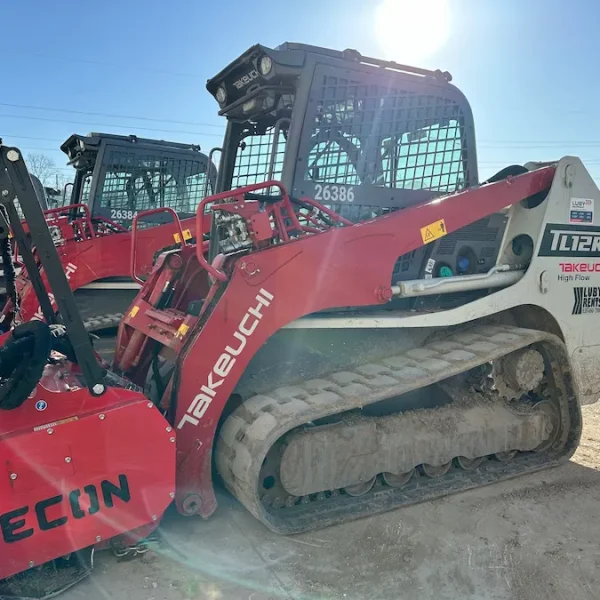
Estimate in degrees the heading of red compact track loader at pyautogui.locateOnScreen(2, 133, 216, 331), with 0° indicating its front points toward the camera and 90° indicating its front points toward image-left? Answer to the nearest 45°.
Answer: approximately 45°
